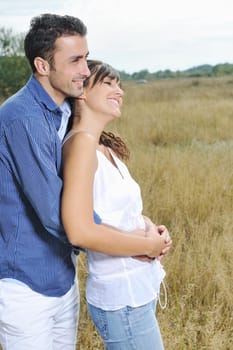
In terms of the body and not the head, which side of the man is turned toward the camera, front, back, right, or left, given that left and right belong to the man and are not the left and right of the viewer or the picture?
right

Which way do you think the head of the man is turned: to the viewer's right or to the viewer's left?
to the viewer's right

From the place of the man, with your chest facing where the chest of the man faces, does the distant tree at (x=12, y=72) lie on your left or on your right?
on your left
